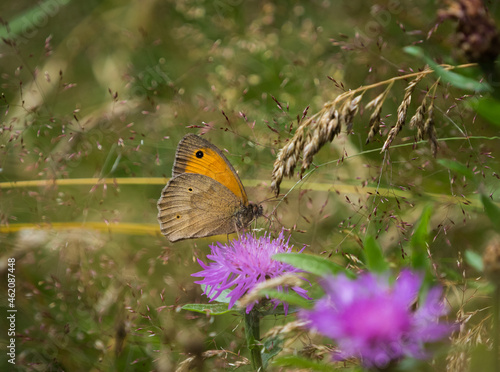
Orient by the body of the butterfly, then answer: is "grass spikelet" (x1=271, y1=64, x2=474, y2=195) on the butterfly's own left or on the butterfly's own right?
on the butterfly's own right

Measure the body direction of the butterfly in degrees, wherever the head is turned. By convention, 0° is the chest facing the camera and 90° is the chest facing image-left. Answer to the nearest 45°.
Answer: approximately 270°

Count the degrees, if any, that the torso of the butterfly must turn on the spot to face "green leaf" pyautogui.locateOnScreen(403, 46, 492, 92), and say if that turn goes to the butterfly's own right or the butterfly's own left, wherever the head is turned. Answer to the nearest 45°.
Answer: approximately 45° to the butterfly's own right
